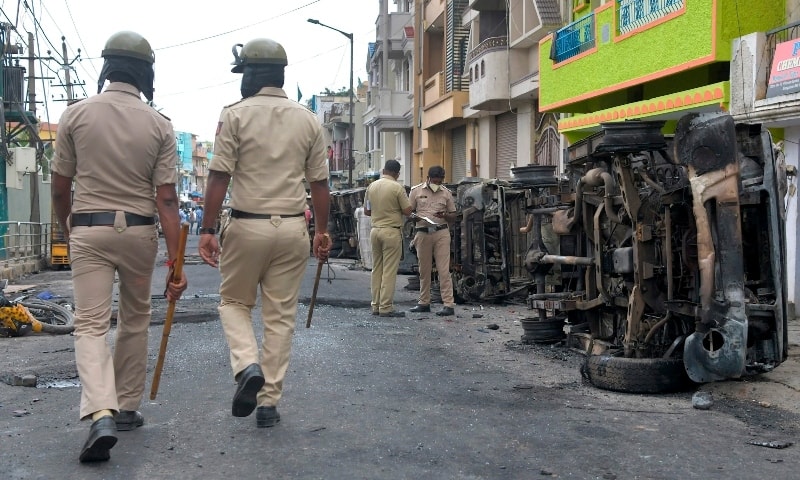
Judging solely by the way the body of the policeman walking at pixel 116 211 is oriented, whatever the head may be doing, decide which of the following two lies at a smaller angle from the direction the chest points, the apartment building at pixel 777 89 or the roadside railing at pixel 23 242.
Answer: the roadside railing

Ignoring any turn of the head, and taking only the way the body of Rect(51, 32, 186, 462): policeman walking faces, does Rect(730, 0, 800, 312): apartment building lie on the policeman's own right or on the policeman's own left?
on the policeman's own right

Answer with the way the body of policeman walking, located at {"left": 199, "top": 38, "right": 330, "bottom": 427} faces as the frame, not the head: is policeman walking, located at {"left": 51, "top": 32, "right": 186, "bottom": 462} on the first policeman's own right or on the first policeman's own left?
on the first policeman's own left

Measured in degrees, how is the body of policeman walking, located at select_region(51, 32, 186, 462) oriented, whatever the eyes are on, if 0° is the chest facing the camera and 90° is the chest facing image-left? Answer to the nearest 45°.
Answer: approximately 180°

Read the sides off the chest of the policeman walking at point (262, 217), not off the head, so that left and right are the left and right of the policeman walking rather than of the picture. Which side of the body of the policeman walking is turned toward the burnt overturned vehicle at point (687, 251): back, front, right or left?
right

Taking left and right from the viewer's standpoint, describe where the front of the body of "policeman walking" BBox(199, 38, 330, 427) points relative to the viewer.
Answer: facing away from the viewer

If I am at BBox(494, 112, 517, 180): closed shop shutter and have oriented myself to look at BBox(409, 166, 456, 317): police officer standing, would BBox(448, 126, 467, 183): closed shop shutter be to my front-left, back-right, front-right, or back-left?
back-right

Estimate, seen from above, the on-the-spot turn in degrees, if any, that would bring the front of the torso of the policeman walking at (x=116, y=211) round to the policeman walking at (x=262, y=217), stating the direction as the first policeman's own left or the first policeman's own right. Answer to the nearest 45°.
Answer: approximately 90° to the first policeman's own right

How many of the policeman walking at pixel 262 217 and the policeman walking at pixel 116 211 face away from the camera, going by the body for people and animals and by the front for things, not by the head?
2
